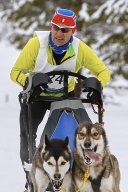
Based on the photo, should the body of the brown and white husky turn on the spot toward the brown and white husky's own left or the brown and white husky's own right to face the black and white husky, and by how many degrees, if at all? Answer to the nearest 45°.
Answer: approximately 90° to the brown and white husky's own right

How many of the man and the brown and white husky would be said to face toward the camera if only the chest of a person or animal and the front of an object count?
2

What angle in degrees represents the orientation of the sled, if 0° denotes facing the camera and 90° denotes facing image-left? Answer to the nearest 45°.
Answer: approximately 0°

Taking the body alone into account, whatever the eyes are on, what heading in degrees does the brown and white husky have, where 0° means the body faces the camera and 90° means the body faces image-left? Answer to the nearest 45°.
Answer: approximately 0°
